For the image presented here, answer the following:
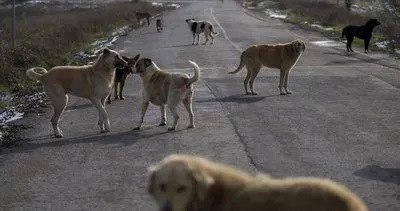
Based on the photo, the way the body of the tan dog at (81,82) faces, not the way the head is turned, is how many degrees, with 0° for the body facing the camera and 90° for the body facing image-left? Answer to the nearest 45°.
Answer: approximately 270°

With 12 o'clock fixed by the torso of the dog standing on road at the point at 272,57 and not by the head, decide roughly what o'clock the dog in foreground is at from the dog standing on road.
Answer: The dog in foreground is roughly at 3 o'clock from the dog standing on road.

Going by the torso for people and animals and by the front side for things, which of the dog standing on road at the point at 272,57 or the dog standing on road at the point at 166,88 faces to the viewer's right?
the dog standing on road at the point at 272,57

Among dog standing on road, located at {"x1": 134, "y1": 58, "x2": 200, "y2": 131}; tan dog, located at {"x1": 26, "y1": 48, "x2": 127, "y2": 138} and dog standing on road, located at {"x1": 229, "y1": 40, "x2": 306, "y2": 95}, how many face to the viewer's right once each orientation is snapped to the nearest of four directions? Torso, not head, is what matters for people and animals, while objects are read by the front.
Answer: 2

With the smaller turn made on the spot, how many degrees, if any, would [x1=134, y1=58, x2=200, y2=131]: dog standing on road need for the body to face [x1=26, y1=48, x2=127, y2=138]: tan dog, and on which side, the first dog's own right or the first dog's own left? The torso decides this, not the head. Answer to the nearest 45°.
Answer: approximately 45° to the first dog's own left

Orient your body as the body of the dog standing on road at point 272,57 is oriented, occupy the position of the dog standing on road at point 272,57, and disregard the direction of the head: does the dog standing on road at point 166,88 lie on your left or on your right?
on your right

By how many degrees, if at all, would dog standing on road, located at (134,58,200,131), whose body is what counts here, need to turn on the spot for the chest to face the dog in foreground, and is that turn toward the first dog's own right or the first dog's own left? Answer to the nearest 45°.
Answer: approximately 135° to the first dog's own left

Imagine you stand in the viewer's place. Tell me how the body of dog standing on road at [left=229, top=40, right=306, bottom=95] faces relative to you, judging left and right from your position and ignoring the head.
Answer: facing to the right of the viewer

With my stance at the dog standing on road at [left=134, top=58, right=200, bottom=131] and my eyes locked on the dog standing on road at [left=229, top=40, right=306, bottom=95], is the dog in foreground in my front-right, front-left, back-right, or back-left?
back-right

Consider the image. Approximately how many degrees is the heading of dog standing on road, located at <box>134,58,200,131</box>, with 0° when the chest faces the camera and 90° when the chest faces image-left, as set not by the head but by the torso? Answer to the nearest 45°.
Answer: approximately 135°

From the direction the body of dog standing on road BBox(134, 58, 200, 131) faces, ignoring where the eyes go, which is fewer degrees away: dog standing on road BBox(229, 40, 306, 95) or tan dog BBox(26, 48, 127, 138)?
the tan dog
